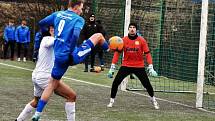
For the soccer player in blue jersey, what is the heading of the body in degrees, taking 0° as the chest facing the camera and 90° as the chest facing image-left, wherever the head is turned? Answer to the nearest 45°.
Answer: approximately 225°

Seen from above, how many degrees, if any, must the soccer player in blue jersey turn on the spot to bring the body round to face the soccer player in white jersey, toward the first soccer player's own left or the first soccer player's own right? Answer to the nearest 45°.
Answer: approximately 90° to the first soccer player's own left

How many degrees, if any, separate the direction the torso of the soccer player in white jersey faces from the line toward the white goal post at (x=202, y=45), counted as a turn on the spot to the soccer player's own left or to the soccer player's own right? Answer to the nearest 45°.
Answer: approximately 45° to the soccer player's own left

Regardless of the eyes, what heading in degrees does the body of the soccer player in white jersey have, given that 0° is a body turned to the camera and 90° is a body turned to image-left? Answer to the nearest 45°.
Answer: approximately 270°

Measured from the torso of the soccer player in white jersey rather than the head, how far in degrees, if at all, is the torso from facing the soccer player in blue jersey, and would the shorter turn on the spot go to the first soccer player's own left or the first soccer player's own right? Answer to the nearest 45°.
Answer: approximately 45° to the first soccer player's own right

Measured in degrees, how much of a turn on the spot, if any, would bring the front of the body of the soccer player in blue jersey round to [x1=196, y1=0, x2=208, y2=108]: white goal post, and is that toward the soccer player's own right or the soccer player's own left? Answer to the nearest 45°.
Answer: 0° — they already face it
